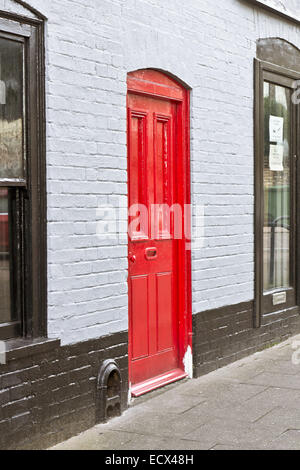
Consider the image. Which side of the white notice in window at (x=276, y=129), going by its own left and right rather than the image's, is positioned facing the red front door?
right

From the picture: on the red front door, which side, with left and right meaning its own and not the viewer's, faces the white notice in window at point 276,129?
left

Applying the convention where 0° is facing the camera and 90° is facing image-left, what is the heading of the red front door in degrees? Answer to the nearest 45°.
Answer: approximately 315°

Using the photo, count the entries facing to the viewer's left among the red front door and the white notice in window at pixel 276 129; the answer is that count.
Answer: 0
